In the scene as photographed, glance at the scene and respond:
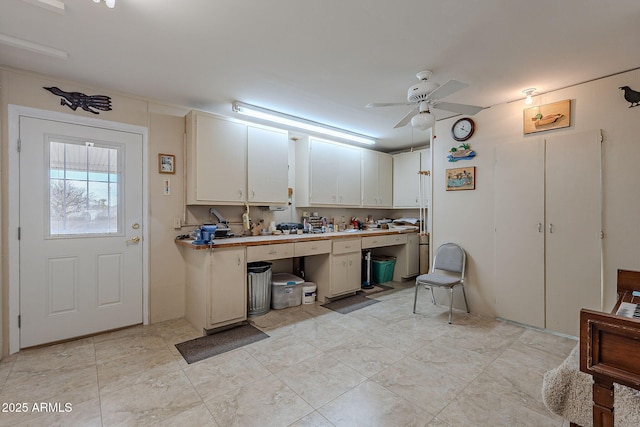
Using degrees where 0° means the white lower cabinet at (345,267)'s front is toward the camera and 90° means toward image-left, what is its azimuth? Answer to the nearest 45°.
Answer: approximately 315°

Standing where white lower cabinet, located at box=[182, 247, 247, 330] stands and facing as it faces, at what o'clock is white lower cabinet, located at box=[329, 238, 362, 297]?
white lower cabinet, located at box=[329, 238, 362, 297] is roughly at 10 o'clock from white lower cabinet, located at box=[182, 247, 247, 330].

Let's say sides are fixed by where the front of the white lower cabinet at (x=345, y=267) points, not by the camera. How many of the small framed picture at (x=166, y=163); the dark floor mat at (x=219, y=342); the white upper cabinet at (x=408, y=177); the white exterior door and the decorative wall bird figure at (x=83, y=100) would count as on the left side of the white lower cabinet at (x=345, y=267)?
1

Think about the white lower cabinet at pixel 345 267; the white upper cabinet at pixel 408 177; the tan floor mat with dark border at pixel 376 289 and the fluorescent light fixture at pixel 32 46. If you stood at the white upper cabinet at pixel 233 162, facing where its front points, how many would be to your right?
1

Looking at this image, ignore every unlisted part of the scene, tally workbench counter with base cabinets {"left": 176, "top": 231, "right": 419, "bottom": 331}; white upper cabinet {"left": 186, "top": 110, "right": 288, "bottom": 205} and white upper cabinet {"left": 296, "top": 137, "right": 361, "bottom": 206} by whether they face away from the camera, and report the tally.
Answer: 0

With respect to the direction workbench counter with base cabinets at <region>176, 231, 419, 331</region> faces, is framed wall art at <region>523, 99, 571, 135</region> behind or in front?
in front

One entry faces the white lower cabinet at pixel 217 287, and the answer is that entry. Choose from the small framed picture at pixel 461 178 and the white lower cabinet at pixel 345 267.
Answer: the small framed picture

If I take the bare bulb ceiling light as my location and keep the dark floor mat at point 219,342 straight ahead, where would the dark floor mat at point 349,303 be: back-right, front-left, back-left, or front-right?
front-right

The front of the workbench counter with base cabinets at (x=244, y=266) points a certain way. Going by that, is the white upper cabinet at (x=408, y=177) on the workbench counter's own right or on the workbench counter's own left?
on the workbench counter's own left

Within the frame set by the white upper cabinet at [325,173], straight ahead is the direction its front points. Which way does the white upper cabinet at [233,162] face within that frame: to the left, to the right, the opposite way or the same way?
the same way

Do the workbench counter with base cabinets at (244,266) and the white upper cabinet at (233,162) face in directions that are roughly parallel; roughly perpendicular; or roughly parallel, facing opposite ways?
roughly parallel

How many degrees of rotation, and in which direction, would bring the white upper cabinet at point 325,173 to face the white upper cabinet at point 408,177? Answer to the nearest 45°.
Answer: approximately 90° to its left

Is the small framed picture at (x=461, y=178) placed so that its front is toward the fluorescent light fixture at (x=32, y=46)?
yes
